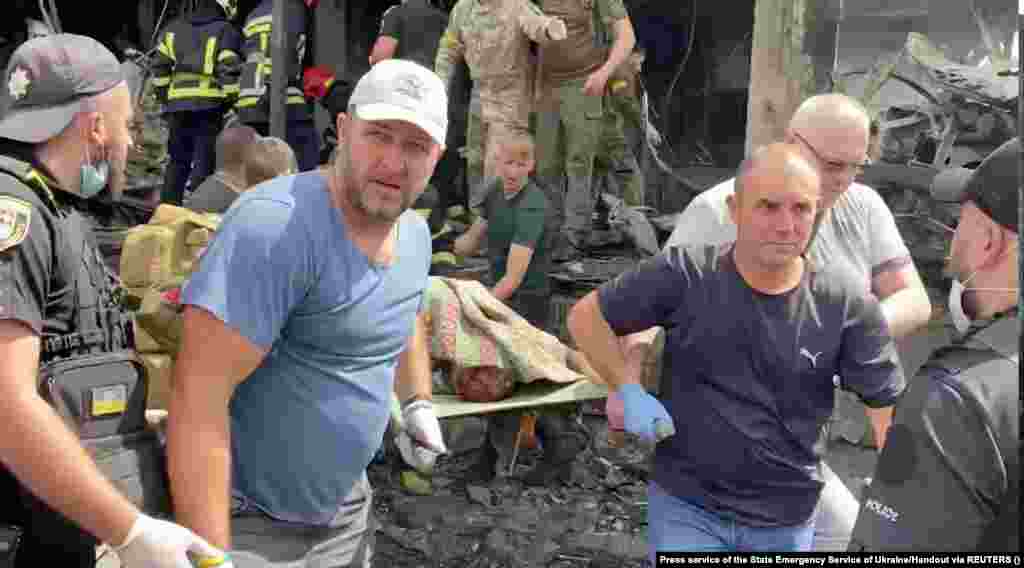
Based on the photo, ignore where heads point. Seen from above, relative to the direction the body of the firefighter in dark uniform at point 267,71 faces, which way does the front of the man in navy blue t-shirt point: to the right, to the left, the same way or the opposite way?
the opposite way

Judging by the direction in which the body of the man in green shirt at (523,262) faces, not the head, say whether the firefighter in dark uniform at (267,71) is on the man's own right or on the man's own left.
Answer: on the man's own right

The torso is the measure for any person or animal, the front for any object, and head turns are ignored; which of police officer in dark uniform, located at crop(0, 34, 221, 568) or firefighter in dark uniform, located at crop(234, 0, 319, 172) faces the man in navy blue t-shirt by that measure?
the police officer in dark uniform

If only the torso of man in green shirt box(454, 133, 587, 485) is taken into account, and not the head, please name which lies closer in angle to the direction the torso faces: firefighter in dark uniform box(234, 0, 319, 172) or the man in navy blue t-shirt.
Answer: the man in navy blue t-shirt

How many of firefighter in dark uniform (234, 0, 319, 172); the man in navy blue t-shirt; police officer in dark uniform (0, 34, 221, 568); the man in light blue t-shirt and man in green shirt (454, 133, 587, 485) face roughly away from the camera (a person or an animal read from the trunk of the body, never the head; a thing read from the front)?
1

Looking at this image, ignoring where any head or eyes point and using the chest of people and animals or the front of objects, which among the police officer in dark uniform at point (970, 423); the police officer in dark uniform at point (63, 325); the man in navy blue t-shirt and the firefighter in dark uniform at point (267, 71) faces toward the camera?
the man in navy blue t-shirt

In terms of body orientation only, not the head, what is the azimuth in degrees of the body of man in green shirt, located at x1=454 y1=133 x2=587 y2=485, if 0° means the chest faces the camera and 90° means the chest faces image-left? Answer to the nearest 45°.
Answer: approximately 45°

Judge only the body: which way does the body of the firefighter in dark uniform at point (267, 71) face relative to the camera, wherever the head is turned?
away from the camera

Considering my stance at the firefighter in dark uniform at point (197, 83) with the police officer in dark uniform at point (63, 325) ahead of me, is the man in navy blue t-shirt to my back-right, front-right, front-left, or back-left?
front-left

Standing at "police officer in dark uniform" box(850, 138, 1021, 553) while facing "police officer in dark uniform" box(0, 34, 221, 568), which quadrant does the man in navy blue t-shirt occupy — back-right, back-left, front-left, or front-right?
front-right

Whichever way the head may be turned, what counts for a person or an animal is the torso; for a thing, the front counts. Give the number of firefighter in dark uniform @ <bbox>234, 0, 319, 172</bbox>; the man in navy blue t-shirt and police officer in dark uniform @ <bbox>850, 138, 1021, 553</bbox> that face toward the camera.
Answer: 1

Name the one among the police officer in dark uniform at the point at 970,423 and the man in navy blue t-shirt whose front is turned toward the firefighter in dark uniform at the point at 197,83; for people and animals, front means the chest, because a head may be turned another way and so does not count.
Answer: the police officer in dark uniform

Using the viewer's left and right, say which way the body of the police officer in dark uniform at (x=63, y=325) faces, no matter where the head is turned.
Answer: facing to the right of the viewer

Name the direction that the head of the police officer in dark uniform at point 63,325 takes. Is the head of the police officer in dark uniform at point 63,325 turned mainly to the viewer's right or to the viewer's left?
to the viewer's right

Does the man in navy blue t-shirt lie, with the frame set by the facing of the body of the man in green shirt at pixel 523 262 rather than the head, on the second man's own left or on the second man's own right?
on the second man's own left

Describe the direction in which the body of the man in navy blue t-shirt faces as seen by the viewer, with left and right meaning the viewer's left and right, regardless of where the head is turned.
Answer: facing the viewer

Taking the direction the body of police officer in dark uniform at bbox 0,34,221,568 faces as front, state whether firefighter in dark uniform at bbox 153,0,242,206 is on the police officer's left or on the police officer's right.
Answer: on the police officer's left

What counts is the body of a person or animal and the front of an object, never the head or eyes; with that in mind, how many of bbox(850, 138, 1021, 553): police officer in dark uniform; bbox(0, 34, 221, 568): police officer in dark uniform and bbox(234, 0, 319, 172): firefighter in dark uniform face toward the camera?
0

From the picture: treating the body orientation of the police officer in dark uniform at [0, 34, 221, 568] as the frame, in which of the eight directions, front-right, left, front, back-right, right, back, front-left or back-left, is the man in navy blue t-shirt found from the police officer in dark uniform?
front
